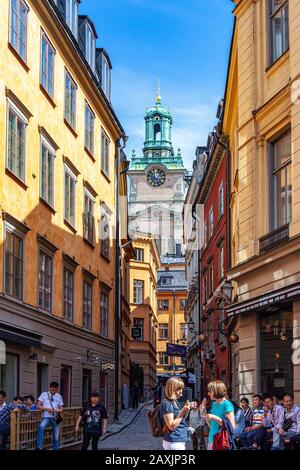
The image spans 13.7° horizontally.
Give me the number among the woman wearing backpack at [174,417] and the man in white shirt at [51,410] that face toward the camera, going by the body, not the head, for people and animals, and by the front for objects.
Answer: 1

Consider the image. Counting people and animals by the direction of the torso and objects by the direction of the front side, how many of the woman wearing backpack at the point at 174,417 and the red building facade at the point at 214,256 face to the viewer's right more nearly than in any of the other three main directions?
1

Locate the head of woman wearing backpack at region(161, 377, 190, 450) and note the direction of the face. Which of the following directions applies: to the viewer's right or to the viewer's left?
to the viewer's right

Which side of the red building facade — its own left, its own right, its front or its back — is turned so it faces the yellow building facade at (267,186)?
left

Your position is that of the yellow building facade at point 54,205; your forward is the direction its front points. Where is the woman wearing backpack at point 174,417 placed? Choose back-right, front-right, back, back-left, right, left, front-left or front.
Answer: front-right

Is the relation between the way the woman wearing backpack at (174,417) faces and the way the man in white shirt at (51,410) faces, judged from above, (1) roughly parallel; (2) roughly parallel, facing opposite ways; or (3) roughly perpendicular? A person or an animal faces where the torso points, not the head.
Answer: roughly perpendicular

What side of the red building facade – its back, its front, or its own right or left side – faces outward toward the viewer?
left

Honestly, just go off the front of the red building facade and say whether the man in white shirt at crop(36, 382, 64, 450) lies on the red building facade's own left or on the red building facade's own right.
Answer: on the red building facade's own left

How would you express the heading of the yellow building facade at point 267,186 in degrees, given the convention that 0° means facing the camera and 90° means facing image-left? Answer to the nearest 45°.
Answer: approximately 45°
